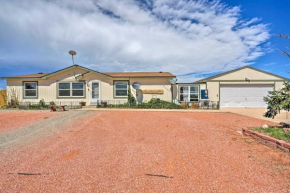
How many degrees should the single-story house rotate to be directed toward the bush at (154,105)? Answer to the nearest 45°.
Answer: approximately 45° to its left

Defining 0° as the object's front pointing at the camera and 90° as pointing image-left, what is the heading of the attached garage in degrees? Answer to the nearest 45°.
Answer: approximately 0°

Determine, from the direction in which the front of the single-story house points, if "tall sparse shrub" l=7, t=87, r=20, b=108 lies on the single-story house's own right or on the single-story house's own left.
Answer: on the single-story house's own right

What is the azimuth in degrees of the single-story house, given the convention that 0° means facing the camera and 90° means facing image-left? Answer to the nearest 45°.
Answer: approximately 0°

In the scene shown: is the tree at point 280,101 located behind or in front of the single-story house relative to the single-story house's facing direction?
in front

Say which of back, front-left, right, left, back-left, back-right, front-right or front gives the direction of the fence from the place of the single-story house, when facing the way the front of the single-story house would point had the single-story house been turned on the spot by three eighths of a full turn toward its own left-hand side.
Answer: back-left

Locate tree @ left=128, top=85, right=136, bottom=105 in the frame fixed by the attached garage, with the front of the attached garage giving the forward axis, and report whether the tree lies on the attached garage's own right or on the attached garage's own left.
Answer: on the attached garage's own right
